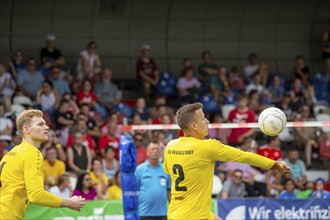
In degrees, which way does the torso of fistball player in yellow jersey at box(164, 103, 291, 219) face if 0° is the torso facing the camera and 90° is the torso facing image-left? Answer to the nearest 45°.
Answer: approximately 225°

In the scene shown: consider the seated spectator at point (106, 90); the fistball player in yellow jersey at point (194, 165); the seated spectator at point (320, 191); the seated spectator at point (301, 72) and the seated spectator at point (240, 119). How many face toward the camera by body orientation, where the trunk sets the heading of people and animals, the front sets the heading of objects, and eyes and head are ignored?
4

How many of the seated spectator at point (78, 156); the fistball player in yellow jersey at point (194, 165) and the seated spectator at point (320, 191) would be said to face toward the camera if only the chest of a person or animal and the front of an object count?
2

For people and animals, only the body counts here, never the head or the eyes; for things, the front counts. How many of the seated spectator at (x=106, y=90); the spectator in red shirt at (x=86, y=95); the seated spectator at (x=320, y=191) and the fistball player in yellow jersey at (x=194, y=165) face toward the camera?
3

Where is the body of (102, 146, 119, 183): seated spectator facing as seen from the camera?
toward the camera

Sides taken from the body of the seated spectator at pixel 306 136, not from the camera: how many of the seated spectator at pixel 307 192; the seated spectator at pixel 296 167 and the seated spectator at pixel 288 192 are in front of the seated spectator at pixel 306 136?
3

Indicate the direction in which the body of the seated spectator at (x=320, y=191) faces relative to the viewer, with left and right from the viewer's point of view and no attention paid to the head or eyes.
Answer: facing the viewer

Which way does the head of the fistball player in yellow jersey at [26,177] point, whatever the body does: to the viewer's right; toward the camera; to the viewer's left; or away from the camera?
to the viewer's right

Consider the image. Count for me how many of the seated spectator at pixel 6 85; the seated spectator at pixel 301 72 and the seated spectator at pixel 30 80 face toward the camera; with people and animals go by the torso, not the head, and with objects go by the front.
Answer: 3
